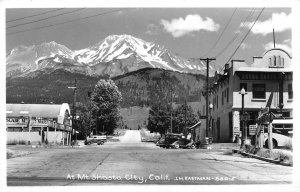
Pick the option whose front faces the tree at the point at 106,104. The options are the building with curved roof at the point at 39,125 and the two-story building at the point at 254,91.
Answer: the building with curved roof at the point at 39,125

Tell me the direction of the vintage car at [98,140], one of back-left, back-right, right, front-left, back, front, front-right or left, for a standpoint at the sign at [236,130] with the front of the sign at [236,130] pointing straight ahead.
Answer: back-right

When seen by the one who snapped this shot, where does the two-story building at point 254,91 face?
facing the viewer

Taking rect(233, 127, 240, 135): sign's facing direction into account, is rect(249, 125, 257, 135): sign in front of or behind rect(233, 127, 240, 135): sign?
in front

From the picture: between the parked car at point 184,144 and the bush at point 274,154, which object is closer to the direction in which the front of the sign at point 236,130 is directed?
the bush

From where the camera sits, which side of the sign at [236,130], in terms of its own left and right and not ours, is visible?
front
